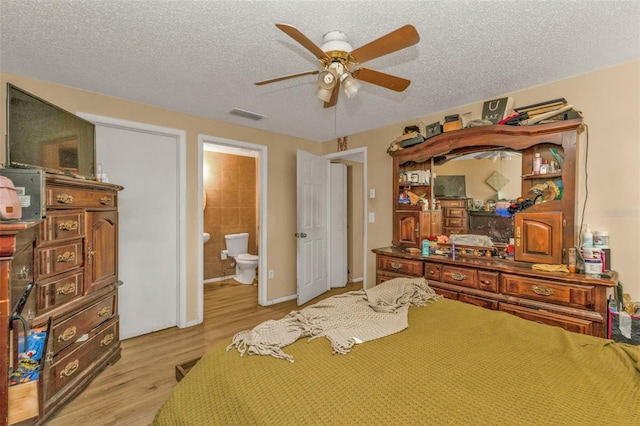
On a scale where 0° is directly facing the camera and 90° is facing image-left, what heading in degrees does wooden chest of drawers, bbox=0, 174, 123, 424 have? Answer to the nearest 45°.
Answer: approximately 315°

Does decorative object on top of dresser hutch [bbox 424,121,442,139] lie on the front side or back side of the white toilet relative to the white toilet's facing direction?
on the front side

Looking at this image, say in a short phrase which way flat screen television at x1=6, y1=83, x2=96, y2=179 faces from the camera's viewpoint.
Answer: facing the viewer and to the right of the viewer

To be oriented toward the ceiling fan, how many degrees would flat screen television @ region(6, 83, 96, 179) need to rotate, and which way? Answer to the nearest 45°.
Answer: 0° — it already faces it

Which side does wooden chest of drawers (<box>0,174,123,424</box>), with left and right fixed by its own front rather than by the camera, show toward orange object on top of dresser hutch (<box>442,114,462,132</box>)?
front

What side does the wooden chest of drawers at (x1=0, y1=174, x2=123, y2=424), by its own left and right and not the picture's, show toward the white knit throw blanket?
front

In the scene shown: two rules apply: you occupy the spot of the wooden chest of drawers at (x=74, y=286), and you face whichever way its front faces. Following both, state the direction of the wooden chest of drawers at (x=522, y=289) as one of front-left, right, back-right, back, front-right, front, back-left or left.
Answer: front

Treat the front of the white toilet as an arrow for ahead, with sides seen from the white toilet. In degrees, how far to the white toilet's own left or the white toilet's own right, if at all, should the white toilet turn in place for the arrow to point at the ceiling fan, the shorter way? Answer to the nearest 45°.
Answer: approximately 45° to the white toilet's own right

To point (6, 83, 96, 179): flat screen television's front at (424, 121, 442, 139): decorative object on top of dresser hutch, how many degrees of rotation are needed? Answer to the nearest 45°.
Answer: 0° — it already faces it

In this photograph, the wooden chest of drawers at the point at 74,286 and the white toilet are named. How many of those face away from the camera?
0

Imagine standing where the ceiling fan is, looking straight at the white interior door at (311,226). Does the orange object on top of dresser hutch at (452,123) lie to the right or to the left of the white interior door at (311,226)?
right

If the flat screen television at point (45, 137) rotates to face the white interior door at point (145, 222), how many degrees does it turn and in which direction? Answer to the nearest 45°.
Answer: approximately 90° to its left

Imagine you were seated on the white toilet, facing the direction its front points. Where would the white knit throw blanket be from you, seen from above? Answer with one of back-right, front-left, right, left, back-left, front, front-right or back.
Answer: front-right

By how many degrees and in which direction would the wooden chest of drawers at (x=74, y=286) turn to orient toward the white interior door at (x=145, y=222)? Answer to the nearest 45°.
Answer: approximately 90° to its left
